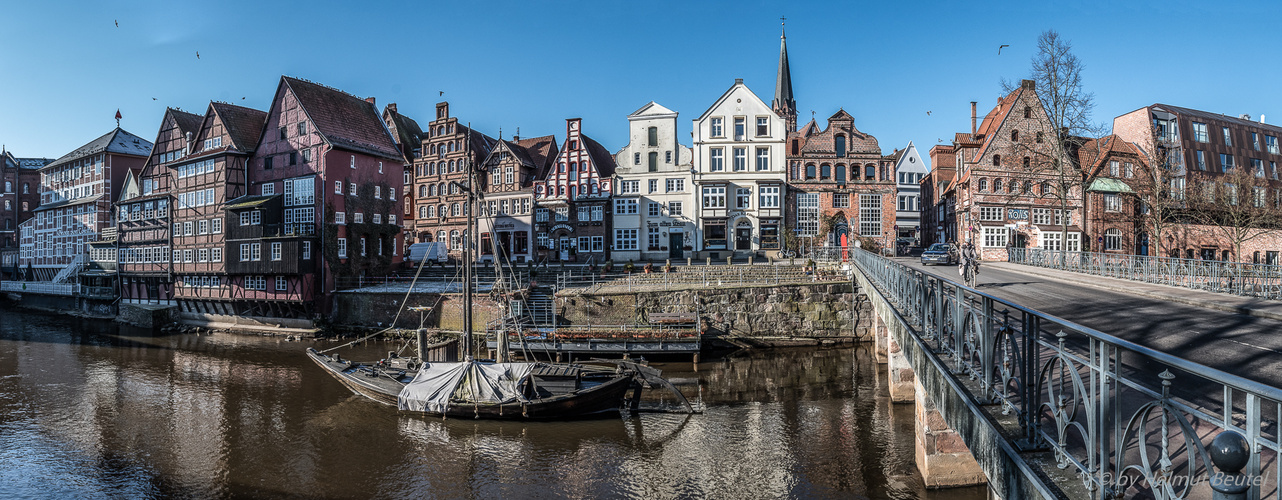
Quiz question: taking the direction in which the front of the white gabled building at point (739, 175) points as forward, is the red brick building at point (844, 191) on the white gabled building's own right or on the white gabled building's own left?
on the white gabled building's own left

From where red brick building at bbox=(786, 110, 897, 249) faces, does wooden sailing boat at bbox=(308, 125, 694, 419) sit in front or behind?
in front

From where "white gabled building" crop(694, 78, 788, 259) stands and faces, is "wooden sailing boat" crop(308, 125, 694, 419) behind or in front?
in front

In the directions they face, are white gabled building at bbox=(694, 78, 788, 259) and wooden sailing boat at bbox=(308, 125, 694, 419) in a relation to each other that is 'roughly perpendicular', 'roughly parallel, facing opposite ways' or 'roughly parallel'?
roughly perpendicular

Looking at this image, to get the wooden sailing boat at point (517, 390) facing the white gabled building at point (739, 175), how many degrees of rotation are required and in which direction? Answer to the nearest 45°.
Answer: approximately 135° to its right

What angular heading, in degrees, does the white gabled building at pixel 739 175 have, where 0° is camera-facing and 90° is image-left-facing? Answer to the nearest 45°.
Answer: approximately 0°

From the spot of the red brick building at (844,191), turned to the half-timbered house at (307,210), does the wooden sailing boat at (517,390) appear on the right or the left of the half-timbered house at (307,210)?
left

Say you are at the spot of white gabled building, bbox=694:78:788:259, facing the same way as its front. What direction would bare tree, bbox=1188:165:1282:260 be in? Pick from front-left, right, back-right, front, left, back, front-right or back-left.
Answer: left

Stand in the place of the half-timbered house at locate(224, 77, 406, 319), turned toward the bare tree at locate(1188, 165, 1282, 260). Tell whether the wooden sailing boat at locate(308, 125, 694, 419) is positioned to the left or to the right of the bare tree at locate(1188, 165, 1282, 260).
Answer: right

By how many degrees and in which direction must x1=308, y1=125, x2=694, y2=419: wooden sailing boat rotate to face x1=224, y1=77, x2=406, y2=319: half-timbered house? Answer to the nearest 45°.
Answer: approximately 45° to its right

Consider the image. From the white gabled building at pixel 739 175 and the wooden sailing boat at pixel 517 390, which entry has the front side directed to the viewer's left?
the wooden sailing boat

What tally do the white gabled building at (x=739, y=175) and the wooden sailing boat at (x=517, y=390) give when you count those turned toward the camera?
1

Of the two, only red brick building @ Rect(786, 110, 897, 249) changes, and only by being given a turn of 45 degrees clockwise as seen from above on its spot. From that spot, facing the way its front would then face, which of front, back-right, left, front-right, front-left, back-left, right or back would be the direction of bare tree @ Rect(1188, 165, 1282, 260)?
back-left

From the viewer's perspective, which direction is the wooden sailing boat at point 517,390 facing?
to the viewer's left
